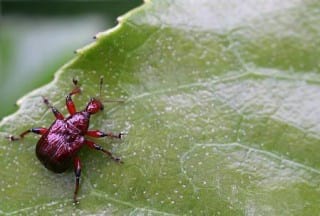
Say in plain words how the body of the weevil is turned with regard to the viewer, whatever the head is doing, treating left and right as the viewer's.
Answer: facing away from the viewer and to the right of the viewer
